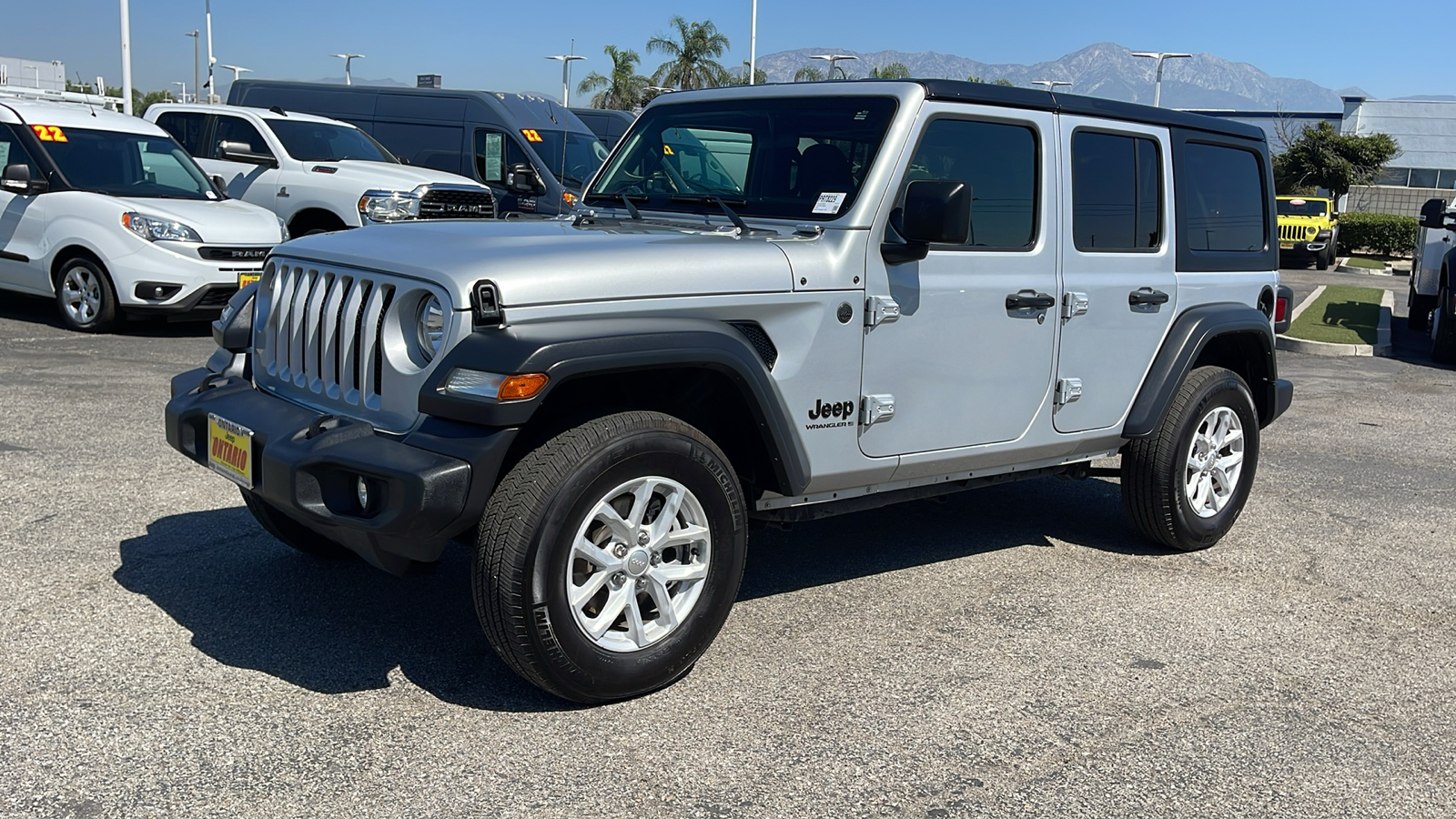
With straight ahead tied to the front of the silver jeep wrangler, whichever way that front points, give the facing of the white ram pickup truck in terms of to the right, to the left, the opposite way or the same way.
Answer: to the left

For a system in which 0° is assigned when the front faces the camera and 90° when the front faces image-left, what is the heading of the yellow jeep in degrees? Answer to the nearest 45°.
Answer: approximately 0°

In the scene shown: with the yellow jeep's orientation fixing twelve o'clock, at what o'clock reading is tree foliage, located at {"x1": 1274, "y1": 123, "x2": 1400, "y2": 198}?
The tree foliage is roughly at 6 o'clock from the yellow jeep.

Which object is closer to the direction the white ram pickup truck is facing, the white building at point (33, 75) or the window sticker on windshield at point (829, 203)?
the window sticker on windshield

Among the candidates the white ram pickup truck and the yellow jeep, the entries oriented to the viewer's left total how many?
0

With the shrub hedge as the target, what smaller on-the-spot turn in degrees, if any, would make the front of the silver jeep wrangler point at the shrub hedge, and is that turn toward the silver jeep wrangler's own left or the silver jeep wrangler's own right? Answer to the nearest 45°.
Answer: approximately 180°

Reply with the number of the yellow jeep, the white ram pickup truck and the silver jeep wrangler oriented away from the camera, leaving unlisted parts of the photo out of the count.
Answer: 0

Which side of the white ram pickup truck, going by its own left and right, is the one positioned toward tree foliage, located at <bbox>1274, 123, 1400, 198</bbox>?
left

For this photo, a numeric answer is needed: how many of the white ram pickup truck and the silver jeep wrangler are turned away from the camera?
0

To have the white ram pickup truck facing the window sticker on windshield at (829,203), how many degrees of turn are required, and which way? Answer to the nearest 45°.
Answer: approximately 45° to its right

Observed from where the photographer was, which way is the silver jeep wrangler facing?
facing the viewer and to the left of the viewer

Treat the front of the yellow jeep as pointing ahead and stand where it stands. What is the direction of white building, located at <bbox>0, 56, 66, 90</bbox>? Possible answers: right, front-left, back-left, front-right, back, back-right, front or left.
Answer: right
